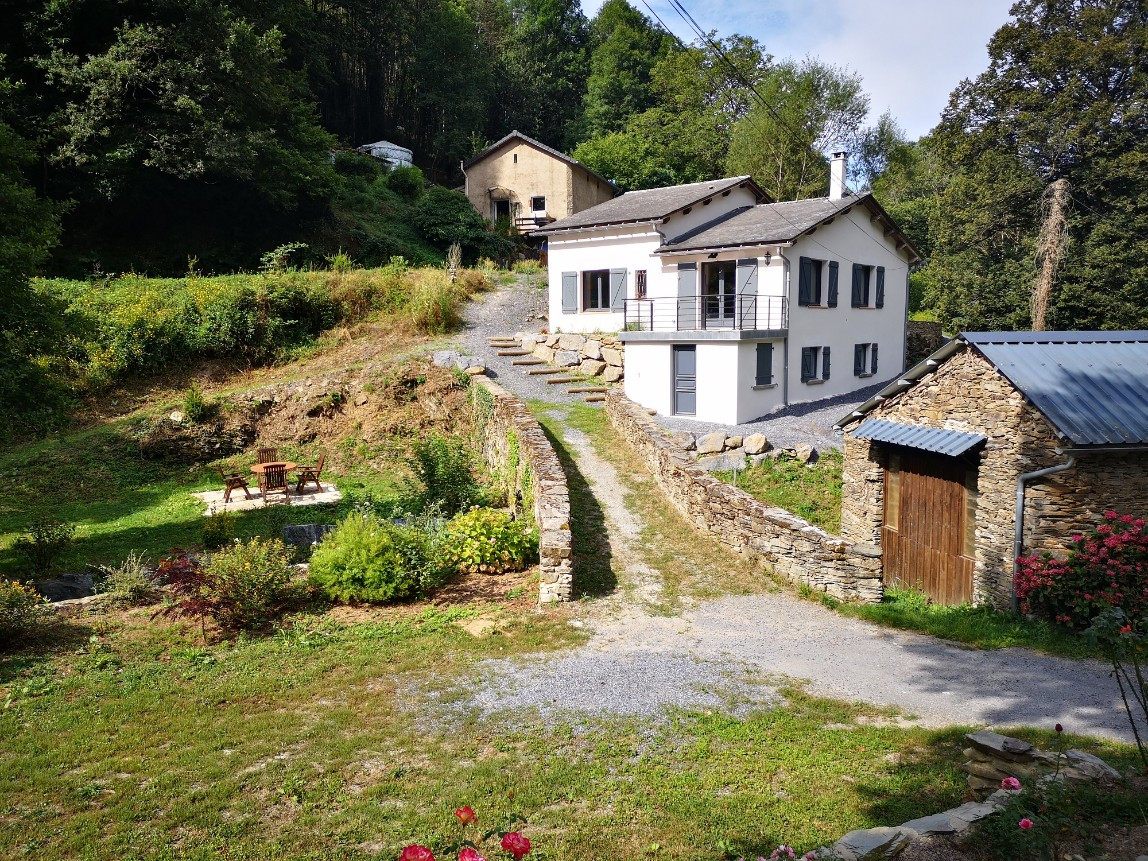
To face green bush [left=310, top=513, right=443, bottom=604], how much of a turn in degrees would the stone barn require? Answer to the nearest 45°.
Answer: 0° — it already faces it

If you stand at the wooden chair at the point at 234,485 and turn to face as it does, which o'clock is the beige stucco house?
The beige stucco house is roughly at 10 o'clock from the wooden chair.

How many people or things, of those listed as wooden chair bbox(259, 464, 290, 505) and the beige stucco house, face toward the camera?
1

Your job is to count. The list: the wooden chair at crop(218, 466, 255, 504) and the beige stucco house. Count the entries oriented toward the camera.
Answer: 1

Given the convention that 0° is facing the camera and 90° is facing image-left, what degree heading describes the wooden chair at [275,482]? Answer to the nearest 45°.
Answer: approximately 180°

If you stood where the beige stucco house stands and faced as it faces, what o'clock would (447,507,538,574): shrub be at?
The shrub is roughly at 12 o'clock from the beige stucco house.

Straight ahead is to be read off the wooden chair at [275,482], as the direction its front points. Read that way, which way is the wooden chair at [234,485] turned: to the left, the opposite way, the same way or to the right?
to the right

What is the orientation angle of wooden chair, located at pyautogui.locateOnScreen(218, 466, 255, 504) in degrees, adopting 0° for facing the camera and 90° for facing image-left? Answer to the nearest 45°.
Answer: approximately 270°
